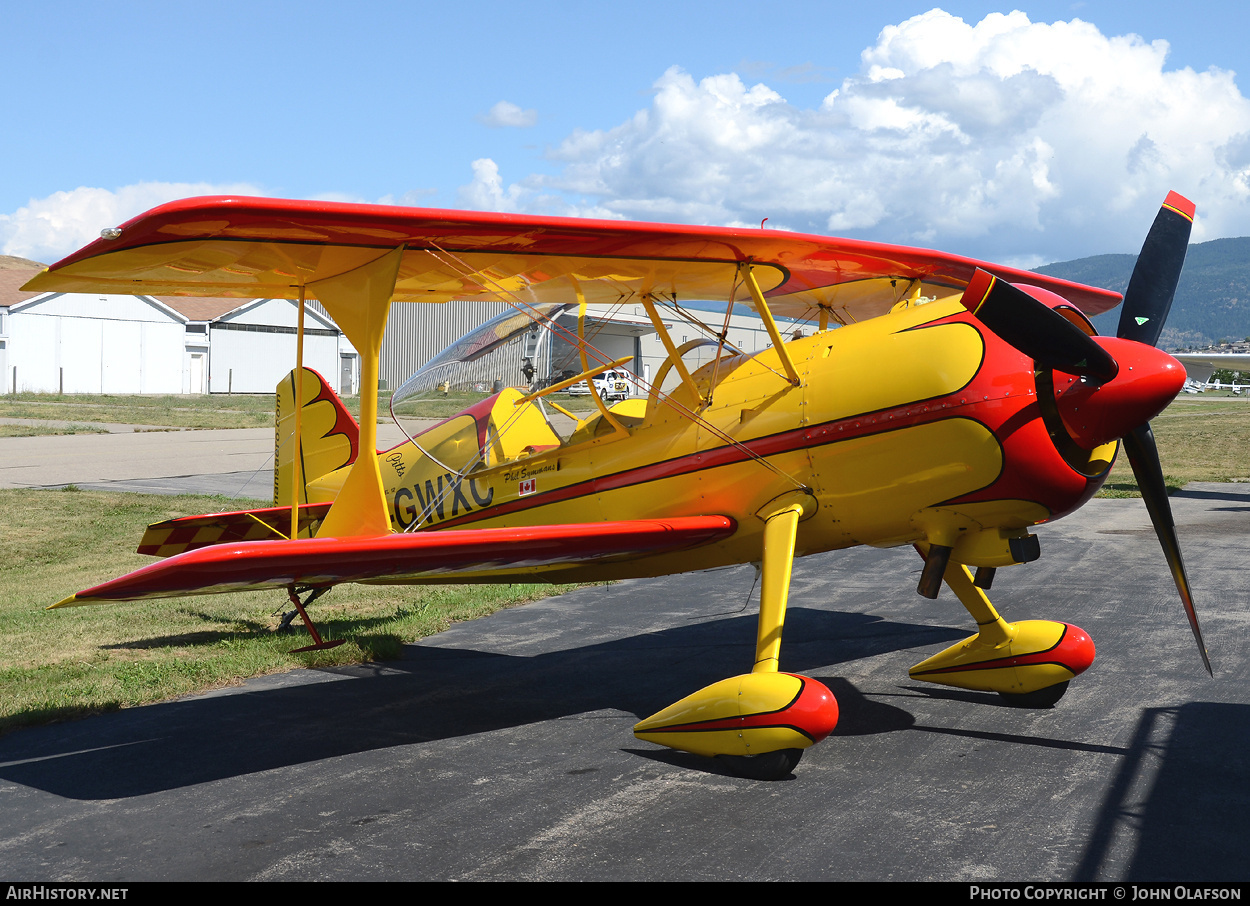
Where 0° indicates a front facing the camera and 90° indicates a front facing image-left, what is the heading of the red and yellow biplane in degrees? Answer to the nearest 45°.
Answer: approximately 315°
